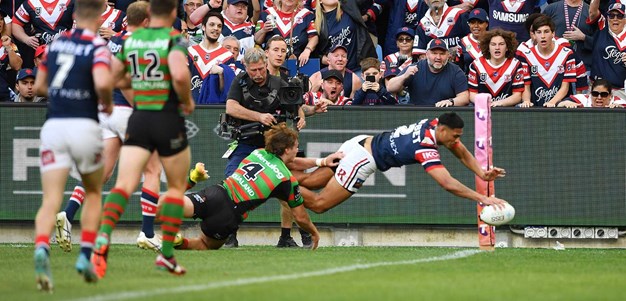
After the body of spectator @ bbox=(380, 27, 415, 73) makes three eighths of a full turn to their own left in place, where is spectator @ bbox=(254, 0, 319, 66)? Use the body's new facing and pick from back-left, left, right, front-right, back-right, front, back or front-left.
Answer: back-left

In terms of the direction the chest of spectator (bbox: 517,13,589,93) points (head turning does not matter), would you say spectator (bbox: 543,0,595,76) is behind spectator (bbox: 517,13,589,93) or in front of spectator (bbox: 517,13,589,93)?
behind

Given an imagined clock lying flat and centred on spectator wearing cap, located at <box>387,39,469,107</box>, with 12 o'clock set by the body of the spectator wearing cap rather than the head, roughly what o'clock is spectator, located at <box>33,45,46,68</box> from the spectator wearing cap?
The spectator is roughly at 3 o'clock from the spectator wearing cap.

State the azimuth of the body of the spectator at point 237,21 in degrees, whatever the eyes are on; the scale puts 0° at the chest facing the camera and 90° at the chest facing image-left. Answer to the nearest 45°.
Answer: approximately 0°

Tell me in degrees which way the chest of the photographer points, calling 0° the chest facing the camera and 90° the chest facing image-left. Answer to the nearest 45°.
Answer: approximately 315°

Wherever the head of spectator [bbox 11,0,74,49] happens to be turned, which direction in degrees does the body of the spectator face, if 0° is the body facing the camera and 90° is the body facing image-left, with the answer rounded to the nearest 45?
approximately 0°

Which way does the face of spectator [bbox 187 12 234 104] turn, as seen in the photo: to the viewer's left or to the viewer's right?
to the viewer's right

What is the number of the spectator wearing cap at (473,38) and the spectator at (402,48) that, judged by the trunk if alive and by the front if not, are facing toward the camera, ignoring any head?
2

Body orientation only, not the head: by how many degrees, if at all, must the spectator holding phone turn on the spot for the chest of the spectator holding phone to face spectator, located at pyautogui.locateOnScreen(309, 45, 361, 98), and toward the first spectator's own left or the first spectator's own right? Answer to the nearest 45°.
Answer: approximately 135° to the first spectator's own right
